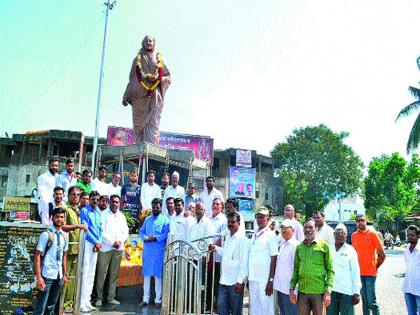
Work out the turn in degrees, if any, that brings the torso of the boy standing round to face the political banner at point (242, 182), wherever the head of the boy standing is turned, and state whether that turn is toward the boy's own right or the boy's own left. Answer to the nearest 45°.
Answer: approximately 90° to the boy's own left

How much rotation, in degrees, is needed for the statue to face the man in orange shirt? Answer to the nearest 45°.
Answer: approximately 45° to its left

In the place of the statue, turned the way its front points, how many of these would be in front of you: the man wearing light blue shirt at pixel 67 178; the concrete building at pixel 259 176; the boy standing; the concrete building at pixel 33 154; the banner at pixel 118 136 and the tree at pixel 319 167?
2
